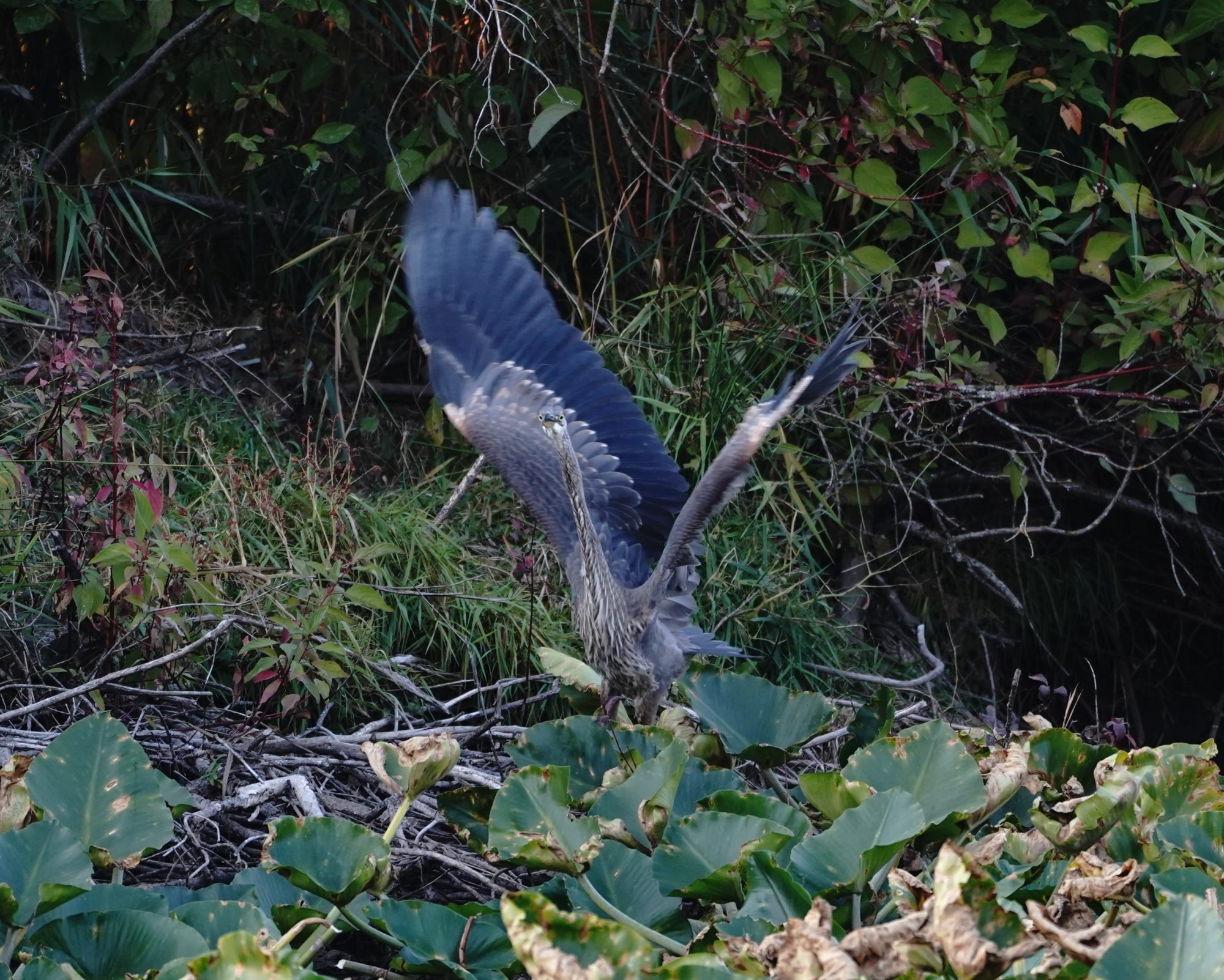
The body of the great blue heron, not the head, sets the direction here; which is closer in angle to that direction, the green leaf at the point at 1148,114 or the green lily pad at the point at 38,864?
the green lily pad

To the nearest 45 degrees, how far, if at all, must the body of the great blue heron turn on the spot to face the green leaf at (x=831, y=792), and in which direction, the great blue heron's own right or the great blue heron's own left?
approximately 45° to the great blue heron's own left

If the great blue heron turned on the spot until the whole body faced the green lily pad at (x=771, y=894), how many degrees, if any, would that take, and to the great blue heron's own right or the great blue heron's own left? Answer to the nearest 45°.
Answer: approximately 45° to the great blue heron's own left

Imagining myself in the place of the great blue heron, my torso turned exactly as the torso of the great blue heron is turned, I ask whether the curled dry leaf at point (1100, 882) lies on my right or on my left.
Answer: on my left

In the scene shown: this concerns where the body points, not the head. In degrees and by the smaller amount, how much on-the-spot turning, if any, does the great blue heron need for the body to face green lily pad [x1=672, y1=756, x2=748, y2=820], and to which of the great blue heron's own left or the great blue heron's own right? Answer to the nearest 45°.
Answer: approximately 45° to the great blue heron's own left

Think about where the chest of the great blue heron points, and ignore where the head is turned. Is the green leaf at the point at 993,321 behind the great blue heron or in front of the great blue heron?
behind

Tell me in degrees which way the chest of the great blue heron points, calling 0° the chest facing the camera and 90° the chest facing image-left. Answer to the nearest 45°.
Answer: approximately 45°

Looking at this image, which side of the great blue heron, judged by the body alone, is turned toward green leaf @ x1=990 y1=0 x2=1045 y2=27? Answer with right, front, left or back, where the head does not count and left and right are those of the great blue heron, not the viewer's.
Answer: back

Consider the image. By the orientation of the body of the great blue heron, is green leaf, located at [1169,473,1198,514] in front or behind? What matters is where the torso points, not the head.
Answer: behind

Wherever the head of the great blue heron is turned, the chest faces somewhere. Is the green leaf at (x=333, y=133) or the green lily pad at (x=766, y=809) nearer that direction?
the green lily pad

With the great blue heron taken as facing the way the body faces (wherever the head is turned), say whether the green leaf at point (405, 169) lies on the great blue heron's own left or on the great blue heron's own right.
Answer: on the great blue heron's own right

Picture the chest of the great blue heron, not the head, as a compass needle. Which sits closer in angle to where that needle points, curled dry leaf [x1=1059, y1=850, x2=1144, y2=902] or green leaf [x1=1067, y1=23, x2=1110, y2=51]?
the curled dry leaf
